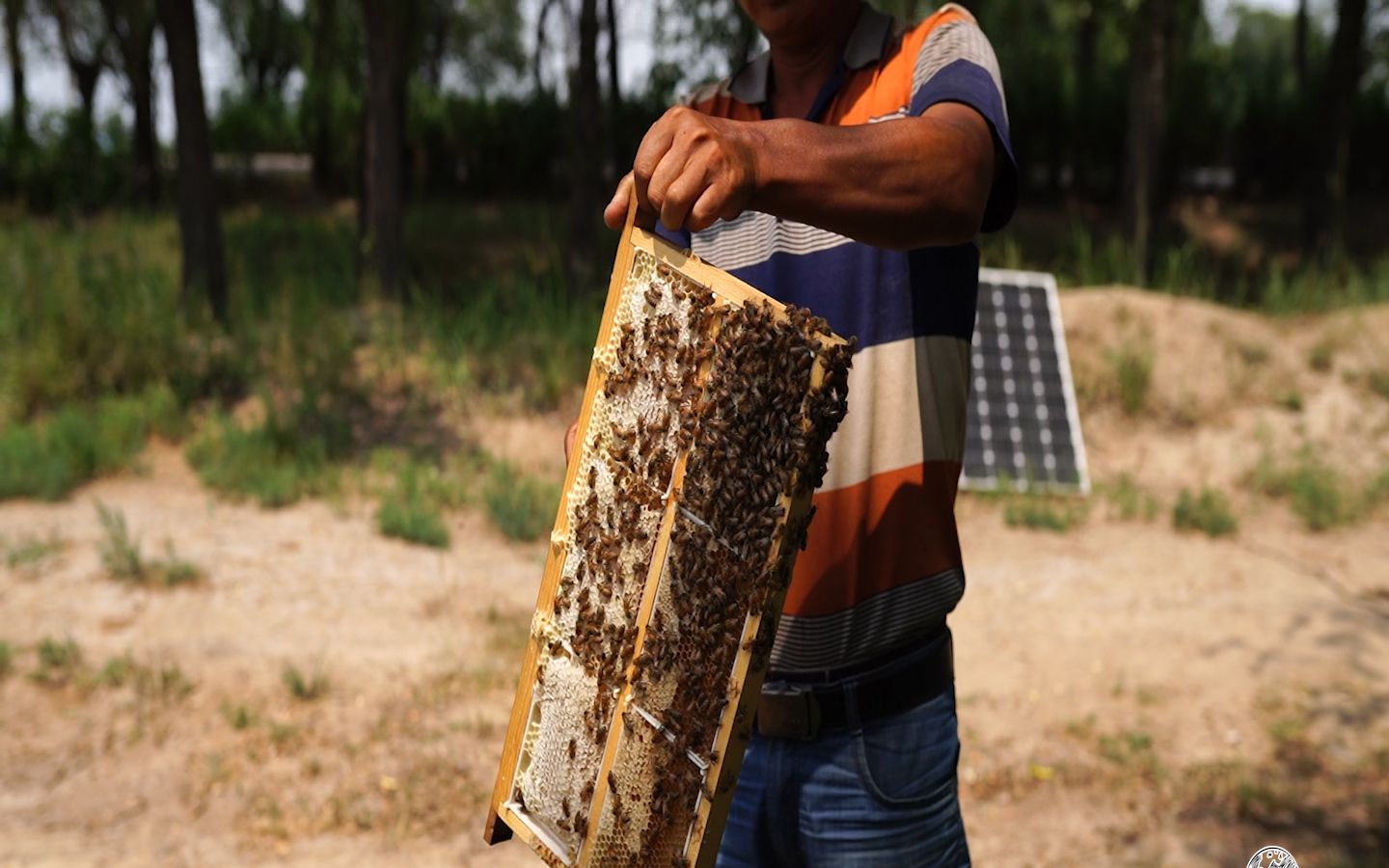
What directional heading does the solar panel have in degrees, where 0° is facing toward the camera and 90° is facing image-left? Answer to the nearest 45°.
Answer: approximately 0°

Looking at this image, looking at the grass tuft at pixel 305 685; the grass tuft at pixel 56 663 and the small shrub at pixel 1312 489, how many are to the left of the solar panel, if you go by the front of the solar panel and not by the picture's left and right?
1

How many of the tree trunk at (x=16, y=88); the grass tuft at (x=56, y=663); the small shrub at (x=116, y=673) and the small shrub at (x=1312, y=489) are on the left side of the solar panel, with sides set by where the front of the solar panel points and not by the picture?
1

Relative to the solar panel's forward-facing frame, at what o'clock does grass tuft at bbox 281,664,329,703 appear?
The grass tuft is roughly at 1 o'clock from the solar panel.

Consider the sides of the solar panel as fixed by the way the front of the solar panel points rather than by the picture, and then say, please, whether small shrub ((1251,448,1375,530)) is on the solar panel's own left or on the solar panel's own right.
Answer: on the solar panel's own left

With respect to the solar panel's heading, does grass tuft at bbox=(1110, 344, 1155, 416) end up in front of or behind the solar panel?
behind

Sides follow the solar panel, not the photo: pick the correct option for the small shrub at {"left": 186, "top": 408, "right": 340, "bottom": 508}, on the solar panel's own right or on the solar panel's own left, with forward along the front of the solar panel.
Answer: on the solar panel's own right
